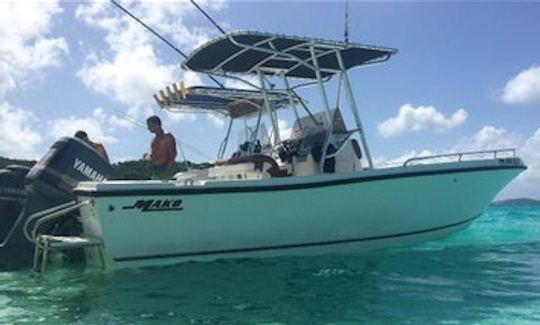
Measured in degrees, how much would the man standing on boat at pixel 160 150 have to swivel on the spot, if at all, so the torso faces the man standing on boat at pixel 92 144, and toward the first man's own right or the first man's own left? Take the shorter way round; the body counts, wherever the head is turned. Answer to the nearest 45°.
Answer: approximately 45° to the first man's own right

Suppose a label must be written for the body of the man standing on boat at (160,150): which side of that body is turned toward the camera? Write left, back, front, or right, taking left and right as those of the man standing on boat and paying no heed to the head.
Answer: left
